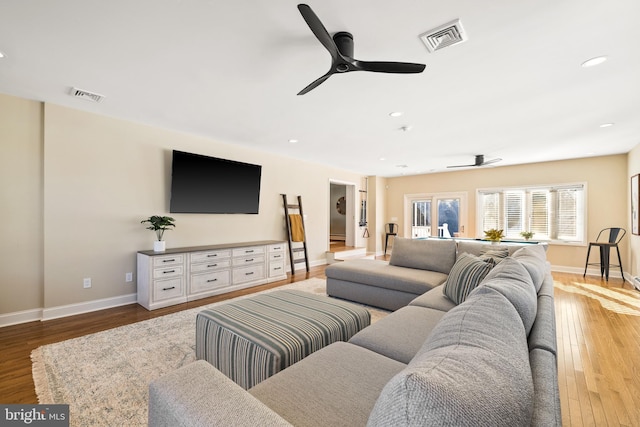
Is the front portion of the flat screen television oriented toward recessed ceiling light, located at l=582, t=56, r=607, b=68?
yes

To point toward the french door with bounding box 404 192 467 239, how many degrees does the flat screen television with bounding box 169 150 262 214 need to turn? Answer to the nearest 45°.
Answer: approximately 45° to its left

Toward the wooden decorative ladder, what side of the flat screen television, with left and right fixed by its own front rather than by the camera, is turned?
left

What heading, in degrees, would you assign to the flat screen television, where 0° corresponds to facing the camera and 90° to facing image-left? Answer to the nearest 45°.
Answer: approximately 315°

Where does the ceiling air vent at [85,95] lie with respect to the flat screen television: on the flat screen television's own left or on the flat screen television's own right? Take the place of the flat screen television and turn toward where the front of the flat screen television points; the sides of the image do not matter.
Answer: on the flat screen television's own right

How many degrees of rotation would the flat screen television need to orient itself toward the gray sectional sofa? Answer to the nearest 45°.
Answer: approximately 45° to its right

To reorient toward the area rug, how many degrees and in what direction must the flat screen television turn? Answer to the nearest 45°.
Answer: approximately 45° to its right

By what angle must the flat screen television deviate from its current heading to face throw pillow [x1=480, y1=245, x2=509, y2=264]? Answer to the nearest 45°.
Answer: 0° — it already faces it

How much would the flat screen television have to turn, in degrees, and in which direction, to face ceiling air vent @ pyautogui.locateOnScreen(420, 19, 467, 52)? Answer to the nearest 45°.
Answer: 0° — it already faces it

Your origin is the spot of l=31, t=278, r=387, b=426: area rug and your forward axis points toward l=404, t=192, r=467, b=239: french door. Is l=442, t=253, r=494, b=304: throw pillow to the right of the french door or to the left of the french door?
right

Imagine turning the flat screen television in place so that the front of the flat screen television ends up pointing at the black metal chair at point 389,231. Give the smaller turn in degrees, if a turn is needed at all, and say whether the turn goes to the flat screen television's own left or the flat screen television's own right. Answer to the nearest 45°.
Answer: approximately 90° to the flat screen television's own left
